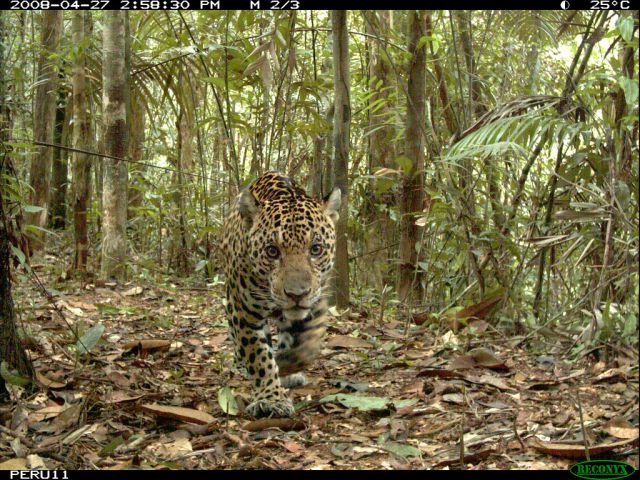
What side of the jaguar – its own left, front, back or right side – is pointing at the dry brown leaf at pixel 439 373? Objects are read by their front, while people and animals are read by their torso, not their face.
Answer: left

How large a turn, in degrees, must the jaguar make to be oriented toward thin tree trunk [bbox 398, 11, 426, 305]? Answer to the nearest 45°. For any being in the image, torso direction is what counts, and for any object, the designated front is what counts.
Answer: approximately 135° to its left

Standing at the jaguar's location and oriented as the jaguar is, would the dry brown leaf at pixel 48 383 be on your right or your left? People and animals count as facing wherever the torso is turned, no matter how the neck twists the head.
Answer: on your right

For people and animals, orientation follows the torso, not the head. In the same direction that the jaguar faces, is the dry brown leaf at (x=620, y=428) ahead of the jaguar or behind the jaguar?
ahead

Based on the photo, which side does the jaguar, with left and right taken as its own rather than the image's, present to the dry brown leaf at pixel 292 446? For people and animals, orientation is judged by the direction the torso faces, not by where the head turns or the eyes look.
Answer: front

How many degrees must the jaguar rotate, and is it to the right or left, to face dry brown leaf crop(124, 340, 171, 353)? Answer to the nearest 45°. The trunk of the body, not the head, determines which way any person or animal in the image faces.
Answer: approximately 135° to its right

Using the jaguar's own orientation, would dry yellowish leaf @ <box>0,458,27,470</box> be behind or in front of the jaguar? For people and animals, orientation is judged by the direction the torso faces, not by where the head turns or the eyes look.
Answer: in front

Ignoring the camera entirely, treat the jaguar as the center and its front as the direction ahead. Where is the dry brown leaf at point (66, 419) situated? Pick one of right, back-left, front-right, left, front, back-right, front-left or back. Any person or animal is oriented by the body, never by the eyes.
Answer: front-right

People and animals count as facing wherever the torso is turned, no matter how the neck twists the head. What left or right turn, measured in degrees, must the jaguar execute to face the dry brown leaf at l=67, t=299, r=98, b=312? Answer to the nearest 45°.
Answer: approximately 135° to its right

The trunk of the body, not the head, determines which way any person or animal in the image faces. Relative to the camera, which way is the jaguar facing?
toward the camera

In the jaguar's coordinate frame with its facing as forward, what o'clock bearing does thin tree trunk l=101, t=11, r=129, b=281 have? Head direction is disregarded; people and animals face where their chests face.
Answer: The thin tree trunk is roughly at 5 o'clock from the jaguar.

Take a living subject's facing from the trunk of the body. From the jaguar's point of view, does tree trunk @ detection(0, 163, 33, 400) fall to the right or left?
on its right

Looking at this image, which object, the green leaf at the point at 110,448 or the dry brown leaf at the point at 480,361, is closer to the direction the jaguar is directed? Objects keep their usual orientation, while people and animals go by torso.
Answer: the green leaf
